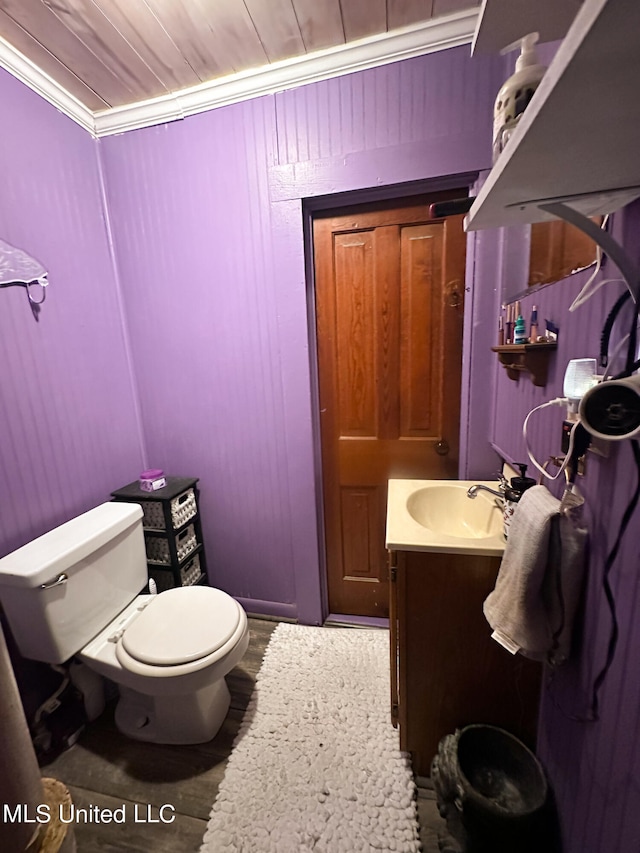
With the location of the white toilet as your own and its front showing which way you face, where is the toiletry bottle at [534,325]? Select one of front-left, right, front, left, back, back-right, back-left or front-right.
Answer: front

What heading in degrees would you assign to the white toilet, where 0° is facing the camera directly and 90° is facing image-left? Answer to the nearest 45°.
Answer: approximately 315°

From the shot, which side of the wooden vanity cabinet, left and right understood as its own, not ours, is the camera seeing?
left

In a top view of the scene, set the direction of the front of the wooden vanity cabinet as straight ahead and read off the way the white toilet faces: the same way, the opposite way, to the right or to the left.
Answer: the opposite way

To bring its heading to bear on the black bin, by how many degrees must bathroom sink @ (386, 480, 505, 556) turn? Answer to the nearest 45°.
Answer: approximately 90° to its left

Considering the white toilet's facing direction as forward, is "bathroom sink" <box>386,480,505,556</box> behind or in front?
in front

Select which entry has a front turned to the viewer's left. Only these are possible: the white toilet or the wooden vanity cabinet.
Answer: the wooden vanity cabinet

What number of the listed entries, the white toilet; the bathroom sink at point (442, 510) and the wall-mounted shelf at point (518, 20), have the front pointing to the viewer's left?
2

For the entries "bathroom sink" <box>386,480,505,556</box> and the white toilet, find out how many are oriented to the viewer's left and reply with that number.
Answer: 1

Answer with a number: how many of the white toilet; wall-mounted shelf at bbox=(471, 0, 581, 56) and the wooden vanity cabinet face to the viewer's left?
2

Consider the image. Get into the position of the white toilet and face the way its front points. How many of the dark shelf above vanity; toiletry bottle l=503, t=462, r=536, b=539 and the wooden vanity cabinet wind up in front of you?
3

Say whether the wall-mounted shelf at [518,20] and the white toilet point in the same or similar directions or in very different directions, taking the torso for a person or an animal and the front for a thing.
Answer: very different directions

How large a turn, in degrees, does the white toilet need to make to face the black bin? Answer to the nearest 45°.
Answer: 0° — it already faces it

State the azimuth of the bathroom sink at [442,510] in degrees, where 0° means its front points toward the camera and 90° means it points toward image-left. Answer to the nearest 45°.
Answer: approximately 90°
